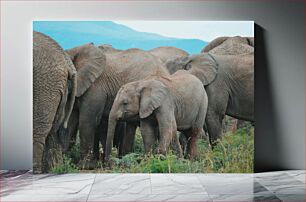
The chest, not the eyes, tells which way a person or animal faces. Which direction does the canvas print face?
toward the camera
